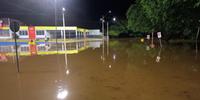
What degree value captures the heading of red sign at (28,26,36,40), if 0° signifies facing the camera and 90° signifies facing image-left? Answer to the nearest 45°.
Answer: approximately 0°
